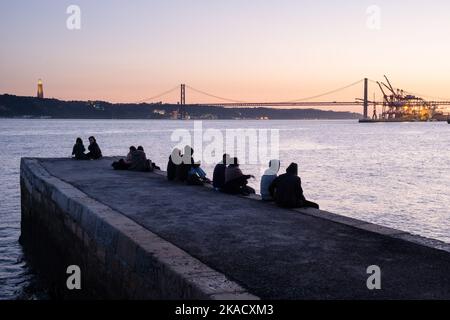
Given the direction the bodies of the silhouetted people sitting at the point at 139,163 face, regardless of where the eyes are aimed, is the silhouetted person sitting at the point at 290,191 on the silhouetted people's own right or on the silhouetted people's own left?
on the silhouetted people's own right

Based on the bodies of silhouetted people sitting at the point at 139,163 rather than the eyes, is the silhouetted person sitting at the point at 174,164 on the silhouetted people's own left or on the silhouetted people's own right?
on the silhouetted people's own right

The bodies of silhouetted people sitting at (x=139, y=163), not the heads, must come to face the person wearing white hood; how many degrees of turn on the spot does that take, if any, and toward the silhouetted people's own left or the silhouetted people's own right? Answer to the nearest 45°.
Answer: approximately 135° to the silhouetted people's own right

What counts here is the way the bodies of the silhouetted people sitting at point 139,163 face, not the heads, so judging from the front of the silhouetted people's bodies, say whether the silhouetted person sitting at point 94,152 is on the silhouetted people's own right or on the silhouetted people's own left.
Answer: on the silhouetted people's own left

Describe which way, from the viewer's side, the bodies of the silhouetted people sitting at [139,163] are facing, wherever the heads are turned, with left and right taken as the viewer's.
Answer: facing away from the viewer and to the right of the viewer
